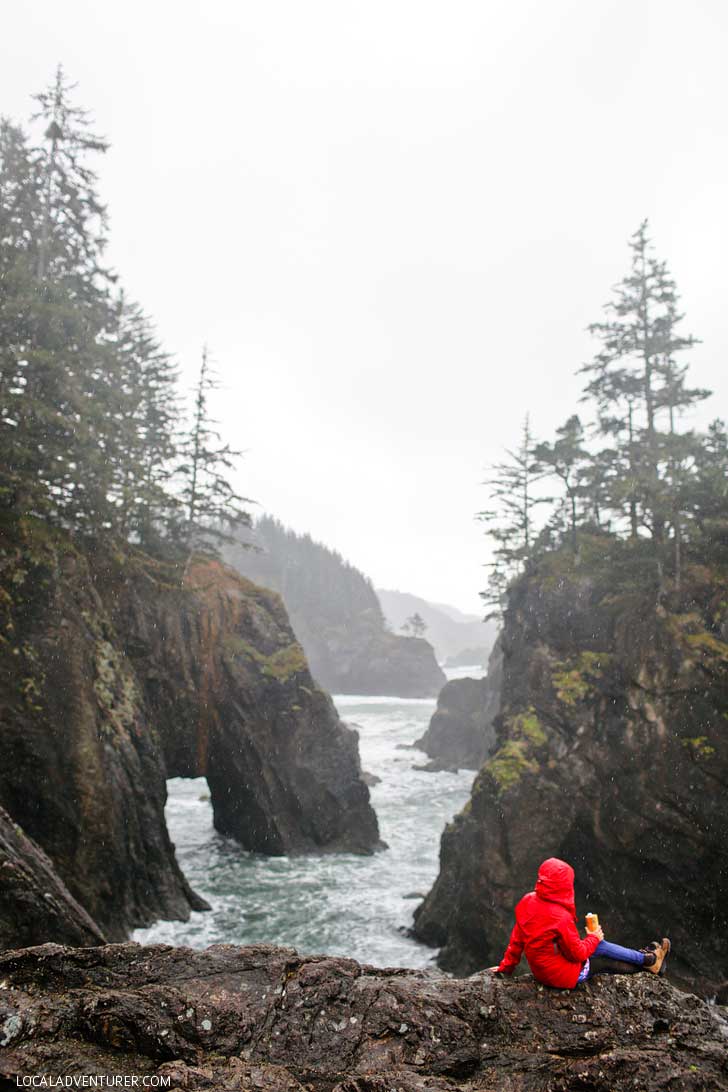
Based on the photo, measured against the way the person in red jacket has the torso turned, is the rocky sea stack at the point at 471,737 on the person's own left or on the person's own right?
on the person's own left

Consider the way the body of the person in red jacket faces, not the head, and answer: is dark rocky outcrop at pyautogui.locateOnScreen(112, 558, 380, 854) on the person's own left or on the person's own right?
on the person's own left

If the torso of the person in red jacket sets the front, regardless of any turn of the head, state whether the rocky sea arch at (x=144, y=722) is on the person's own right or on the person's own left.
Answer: on the person's own left

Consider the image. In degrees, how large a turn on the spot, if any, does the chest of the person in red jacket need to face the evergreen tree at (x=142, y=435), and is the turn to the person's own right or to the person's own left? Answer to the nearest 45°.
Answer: approximately 90° to the person's own left

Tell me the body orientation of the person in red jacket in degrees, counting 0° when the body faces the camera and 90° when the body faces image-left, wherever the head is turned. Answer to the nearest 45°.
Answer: approximately 225°

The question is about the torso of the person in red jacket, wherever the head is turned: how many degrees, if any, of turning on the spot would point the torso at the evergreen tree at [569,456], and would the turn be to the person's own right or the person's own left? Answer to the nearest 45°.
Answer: approximately 45° to the person's own left
